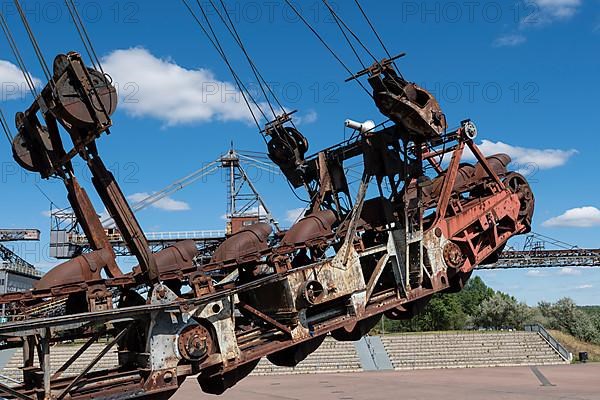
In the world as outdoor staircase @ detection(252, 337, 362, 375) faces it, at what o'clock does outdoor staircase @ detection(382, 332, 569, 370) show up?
outdoor staircase @ detection(382, 332, 569, 370) is roughly at 8 o'clock from outdoor staircase @ detection(252, 337, 362, 375).

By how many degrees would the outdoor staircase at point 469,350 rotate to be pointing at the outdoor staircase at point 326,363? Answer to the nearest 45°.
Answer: approximately 45° to its right

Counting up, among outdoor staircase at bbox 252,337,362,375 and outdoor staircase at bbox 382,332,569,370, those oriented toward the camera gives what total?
2
